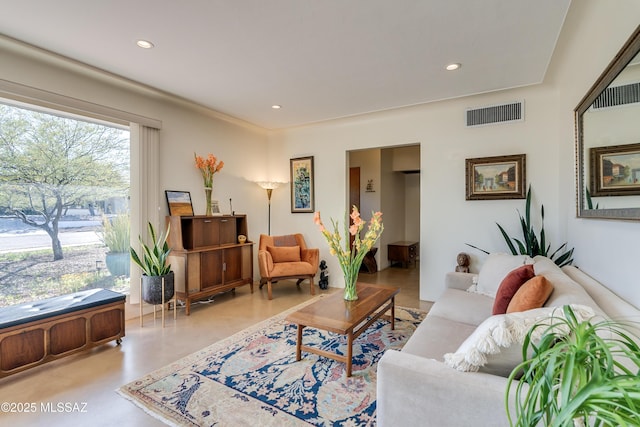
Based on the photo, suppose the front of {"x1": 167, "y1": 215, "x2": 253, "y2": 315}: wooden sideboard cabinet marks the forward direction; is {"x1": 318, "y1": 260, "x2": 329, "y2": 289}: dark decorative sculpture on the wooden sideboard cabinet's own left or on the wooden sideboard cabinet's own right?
on the wooden sideboard cabinet's own left

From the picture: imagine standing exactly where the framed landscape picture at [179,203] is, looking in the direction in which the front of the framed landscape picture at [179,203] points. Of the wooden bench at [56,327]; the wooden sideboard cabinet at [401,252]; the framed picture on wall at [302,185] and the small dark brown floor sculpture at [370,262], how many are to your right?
1

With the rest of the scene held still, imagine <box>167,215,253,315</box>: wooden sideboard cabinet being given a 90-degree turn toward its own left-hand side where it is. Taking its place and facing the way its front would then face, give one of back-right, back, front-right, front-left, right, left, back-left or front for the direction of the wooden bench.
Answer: back

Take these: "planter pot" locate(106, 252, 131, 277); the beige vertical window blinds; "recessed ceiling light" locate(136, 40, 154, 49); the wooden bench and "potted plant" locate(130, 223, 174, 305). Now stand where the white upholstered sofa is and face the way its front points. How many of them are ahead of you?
5

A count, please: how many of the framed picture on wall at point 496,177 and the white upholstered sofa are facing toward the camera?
1

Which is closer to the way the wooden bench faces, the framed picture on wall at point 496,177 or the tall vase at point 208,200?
the framed picture on wall

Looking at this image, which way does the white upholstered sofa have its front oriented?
to the viewer's left

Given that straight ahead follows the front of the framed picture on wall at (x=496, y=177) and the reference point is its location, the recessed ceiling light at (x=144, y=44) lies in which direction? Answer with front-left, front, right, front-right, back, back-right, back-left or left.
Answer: front-right

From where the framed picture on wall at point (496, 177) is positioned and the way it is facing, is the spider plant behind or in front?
in front

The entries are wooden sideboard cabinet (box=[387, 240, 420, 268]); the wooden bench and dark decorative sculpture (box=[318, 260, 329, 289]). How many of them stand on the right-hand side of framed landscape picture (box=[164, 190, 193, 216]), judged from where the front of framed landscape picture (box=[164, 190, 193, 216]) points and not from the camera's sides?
1

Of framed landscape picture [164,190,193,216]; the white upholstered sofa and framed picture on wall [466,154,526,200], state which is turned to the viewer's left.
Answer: the white upholstered sofa

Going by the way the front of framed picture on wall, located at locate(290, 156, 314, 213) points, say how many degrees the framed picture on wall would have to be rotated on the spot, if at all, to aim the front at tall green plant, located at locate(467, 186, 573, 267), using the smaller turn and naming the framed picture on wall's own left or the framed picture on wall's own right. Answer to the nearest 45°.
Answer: approximately 90° to the framed picture on wall's own left

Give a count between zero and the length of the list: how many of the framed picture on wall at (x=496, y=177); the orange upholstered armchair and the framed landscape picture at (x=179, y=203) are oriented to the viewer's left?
0

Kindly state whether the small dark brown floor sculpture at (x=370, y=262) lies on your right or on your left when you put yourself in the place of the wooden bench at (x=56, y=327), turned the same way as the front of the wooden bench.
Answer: on your left

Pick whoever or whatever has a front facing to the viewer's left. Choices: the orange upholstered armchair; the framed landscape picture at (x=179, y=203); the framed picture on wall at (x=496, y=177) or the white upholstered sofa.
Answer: the white upholstered sofa

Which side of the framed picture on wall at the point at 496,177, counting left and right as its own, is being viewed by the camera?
front
